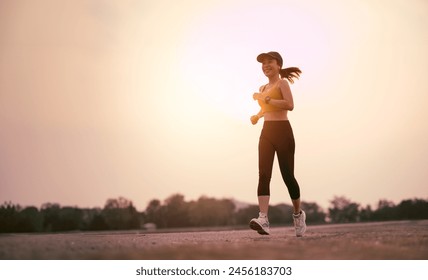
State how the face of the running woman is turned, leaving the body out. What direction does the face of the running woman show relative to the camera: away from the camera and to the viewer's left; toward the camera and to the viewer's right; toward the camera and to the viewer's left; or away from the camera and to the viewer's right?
toward the camera and to the viewer's left

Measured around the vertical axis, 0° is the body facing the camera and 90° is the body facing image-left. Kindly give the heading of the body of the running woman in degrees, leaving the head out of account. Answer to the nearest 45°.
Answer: approximately 45°
